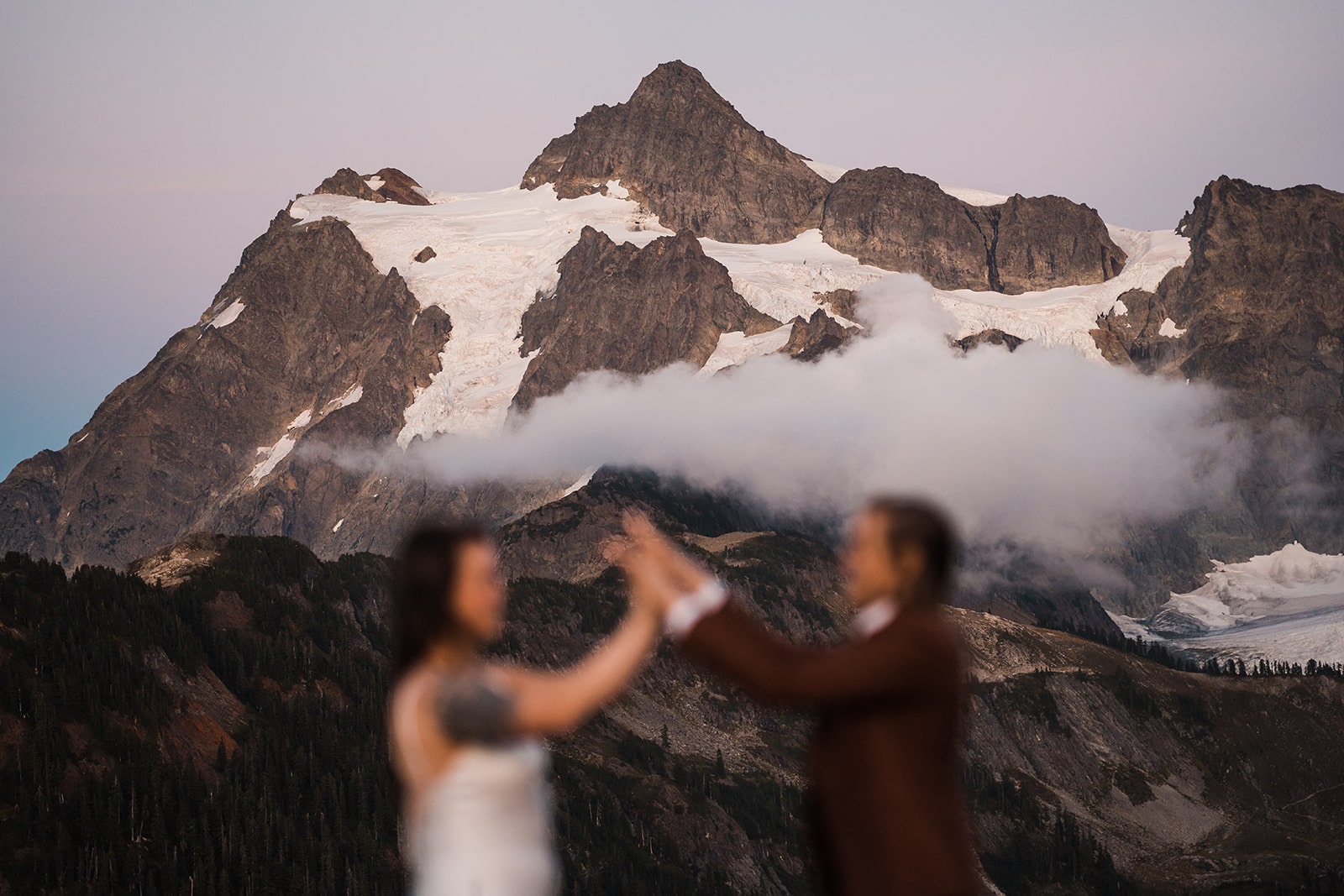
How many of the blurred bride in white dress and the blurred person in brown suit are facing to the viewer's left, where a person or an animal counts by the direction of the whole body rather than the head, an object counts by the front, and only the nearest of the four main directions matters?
1

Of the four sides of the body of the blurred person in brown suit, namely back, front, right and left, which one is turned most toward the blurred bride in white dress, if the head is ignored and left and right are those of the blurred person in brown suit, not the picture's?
front

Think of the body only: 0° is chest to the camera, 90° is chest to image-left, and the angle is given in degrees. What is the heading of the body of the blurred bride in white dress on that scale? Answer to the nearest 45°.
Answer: approximately 270°

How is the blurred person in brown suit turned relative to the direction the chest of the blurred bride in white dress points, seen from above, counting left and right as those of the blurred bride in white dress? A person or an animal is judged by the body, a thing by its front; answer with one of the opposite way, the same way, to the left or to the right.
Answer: the opposite way

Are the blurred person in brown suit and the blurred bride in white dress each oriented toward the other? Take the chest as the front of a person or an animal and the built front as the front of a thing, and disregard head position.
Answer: yes

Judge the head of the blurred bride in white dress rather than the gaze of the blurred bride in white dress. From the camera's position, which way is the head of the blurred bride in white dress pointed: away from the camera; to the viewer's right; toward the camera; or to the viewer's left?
to the viewer's right

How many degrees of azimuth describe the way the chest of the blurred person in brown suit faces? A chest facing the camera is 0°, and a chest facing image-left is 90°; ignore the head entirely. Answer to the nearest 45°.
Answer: approximately 90°

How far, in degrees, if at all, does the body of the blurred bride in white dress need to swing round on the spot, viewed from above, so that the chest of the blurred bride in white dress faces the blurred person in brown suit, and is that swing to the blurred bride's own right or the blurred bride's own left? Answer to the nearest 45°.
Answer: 0° — they already face them
